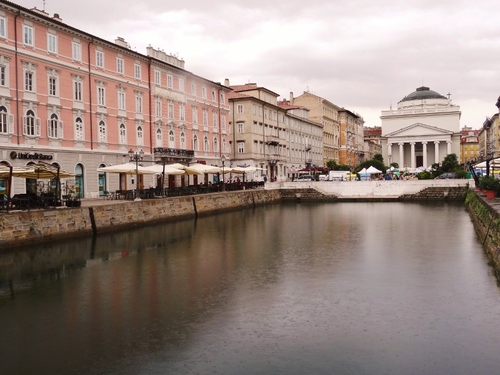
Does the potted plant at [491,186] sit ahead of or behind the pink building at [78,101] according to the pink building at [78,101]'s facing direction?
ahead

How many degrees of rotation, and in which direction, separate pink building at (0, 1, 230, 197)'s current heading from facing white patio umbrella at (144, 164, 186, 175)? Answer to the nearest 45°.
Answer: approximately 45° to its left

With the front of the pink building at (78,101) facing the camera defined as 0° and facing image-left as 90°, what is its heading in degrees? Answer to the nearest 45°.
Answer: approximately 315°
